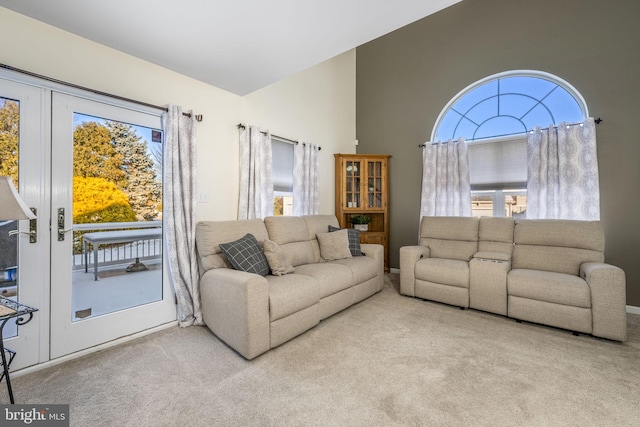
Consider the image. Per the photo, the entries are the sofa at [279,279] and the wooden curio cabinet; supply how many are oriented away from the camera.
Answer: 0

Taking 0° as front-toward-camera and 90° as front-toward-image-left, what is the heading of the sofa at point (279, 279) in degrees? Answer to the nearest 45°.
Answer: approximately 315°

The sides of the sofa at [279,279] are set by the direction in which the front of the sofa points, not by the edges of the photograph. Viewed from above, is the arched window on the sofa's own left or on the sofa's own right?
on the sofa's own left

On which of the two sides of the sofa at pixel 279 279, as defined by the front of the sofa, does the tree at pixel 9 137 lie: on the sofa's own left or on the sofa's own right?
on the sofa's own right

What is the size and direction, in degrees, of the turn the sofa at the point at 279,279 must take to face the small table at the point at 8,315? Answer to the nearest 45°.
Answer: approximately 90° to its right

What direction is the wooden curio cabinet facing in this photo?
toward the camera

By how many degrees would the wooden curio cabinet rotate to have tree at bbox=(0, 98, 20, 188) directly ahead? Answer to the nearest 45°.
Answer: approximately 45° to its right

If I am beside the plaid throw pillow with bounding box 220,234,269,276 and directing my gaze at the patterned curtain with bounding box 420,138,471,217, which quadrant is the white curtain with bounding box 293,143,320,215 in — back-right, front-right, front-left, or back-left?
front-left

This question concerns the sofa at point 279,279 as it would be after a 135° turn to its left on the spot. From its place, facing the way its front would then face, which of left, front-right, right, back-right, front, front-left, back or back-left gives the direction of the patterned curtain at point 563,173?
right

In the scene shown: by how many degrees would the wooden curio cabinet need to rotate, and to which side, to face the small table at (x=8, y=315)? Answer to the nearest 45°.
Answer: approximately 45° to its right

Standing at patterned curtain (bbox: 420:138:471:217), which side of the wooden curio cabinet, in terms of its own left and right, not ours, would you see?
left

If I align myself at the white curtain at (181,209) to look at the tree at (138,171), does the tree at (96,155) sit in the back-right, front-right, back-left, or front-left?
front-left

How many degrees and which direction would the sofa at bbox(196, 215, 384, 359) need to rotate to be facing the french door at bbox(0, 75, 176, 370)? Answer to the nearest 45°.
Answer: approximately 135° to its right
